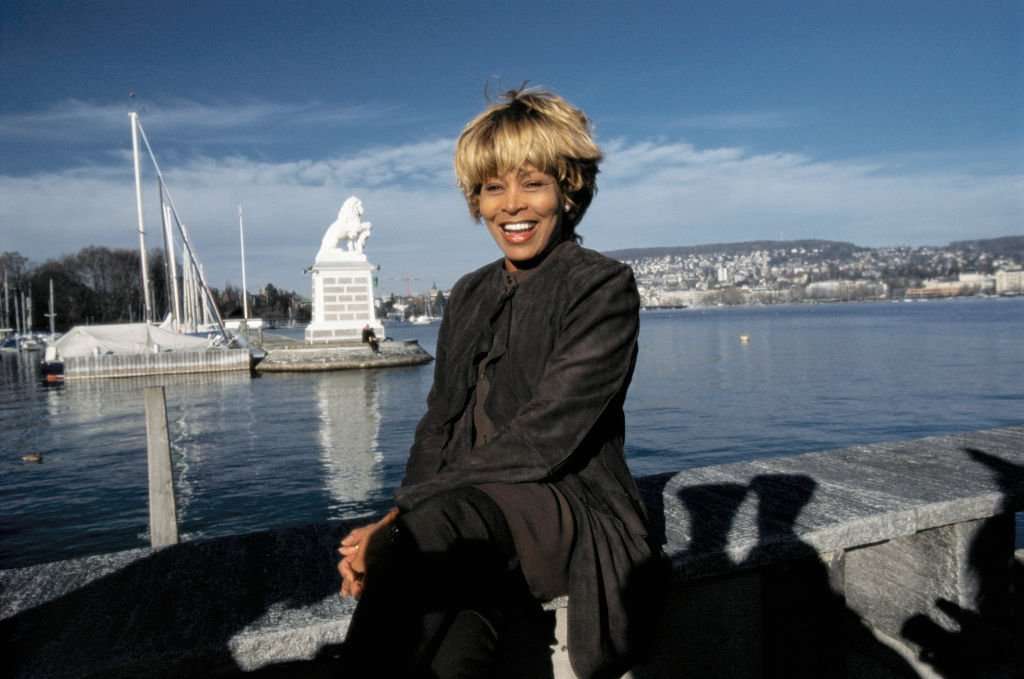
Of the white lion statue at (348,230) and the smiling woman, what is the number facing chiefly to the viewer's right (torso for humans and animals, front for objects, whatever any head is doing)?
1

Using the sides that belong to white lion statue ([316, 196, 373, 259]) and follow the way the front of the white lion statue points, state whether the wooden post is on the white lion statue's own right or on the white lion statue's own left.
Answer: on the white lion statue's own right

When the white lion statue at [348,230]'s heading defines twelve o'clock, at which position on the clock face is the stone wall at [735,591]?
The stone wall is roughly at 3 o'clock from the white lion statue.

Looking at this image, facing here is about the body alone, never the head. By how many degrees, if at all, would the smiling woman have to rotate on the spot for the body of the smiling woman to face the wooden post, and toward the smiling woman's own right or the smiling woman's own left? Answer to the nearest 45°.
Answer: approximately 90° to the smiling woman's own right

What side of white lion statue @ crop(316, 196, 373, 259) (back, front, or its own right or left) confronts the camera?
right

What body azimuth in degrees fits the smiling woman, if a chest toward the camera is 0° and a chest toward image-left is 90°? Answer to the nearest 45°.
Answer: approximately 45°

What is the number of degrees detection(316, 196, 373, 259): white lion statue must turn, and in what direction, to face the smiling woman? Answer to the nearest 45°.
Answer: approximately 90° to its right

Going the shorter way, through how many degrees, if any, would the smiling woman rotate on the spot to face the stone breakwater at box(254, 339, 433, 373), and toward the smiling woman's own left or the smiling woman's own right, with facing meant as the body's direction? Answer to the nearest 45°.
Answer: approximately 135° to the smiling woman's own right

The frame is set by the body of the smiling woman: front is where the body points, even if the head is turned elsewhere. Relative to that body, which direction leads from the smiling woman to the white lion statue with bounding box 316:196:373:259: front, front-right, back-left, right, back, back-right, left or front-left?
back-right
